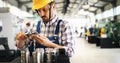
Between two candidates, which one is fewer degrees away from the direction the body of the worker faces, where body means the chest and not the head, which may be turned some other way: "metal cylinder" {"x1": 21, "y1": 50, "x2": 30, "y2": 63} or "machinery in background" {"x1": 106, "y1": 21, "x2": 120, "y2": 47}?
the metal cylinder

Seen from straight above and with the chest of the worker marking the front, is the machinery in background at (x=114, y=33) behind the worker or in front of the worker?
behind

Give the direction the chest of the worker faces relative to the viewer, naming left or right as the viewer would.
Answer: facing the viewer and to the left of the viewer

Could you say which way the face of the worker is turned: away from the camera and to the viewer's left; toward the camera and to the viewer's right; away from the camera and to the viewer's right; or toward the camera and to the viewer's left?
toward the camera and to the viewer's left

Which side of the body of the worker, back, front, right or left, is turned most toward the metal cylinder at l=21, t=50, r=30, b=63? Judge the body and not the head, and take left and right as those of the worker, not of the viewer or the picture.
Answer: front
